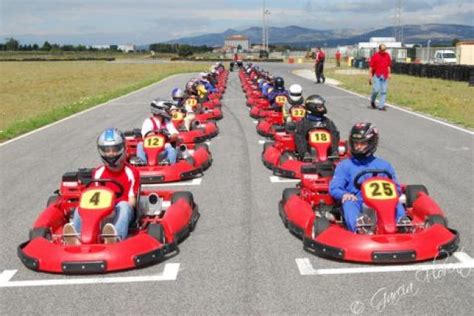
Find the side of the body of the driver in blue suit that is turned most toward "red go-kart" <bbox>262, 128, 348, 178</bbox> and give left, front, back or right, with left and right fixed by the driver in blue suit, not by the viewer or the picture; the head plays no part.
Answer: back

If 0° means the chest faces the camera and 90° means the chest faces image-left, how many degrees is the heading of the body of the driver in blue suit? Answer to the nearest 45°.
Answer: approximately 0°

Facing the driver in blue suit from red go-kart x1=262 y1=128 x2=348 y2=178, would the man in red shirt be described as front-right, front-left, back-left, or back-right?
back-left

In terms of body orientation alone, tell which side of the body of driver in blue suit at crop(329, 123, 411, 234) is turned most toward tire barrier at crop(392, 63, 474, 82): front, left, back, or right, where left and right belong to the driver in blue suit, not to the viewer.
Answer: back

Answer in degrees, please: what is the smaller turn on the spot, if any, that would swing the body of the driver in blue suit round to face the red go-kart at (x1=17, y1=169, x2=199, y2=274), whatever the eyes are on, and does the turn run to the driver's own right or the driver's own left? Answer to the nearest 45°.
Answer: approximately 45° to the driver's own right

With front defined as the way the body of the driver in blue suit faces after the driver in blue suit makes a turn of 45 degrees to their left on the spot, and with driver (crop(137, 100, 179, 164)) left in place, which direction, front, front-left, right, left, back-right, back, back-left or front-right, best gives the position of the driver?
back

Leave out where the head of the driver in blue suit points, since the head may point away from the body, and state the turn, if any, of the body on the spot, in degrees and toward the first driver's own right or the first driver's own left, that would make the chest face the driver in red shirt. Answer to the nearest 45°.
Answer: approximately 90° to the first driver's own right

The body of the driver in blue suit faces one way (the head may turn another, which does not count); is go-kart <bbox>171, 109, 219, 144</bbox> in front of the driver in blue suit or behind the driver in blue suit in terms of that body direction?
behind

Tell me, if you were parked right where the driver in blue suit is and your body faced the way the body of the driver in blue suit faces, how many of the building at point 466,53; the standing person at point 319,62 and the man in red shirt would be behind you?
3

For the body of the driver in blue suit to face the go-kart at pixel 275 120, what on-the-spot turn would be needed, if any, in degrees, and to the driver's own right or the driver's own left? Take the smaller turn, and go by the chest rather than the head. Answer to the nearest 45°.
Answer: approximately 180°

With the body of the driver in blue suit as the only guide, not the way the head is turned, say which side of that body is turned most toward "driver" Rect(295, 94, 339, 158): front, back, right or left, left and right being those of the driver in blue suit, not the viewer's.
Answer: back

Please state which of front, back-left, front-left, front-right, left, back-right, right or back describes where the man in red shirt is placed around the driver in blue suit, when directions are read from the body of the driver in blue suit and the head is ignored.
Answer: back

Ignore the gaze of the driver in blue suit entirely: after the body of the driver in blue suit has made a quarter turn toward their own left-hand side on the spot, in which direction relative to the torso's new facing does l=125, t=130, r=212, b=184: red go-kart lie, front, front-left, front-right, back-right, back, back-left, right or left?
back-left
